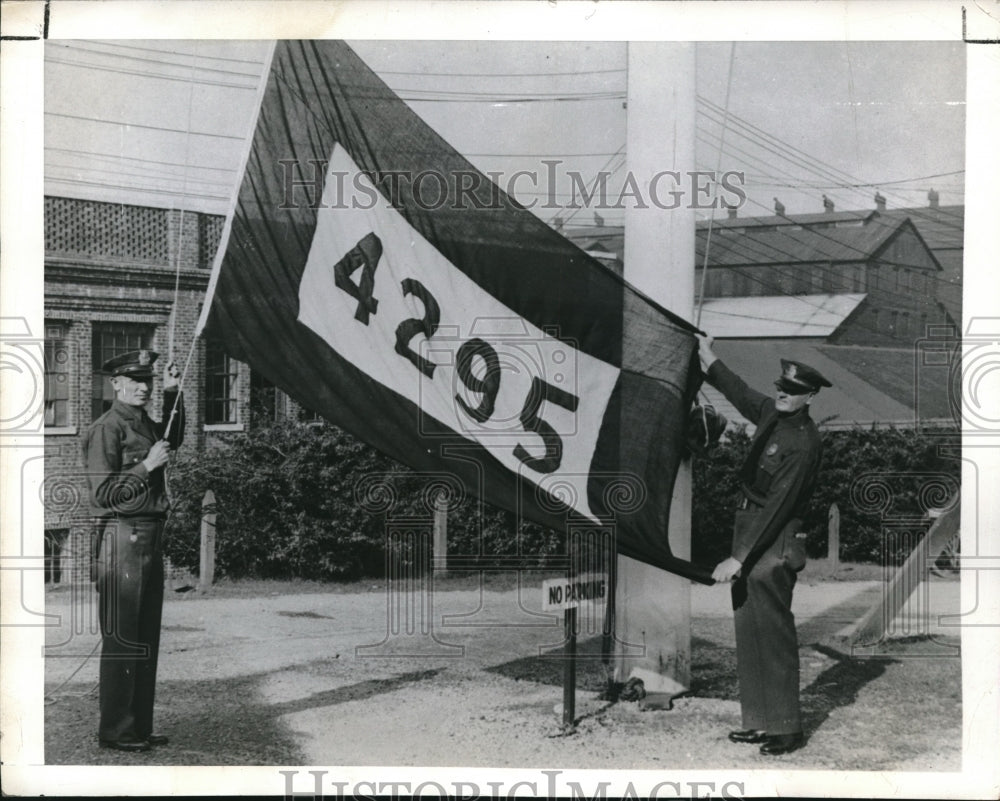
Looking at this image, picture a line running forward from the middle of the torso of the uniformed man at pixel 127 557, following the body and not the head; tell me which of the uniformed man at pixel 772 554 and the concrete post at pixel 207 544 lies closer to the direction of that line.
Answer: the uniformed man

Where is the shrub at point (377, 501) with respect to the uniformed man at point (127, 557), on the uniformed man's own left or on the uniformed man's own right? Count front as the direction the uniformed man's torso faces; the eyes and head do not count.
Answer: on the uniformed man's own left

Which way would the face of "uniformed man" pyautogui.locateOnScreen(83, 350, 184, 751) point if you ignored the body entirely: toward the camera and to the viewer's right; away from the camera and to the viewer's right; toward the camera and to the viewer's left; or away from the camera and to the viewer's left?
toward the camera and to the viewer's right

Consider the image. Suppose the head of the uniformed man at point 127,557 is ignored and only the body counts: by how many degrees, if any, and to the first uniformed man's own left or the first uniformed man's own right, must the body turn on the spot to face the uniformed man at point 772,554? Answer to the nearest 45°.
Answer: approximately 45° to the first uniformed man's own left

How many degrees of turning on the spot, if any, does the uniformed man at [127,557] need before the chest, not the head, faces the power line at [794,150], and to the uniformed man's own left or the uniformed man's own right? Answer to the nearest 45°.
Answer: approximately 45° to the uniformed man's own left

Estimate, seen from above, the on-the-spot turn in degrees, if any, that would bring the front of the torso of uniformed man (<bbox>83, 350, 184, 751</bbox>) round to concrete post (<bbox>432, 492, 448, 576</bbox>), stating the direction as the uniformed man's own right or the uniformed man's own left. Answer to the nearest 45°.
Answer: approximately 45° to the uniformed man's own left

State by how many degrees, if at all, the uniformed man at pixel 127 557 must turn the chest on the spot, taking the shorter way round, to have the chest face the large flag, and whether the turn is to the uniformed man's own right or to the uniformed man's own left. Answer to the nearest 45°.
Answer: approximately 45° to the uniformed man's own left

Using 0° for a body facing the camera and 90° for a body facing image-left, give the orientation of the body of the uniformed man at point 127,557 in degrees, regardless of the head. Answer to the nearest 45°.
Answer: approximately 315°
